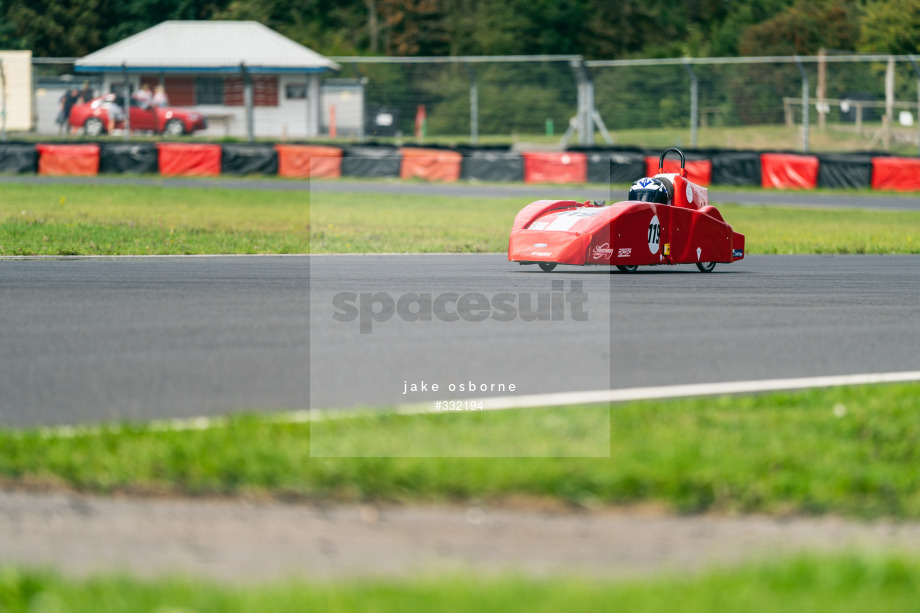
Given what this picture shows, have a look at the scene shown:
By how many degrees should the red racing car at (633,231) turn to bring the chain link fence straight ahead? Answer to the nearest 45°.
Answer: approximately 135° to its right

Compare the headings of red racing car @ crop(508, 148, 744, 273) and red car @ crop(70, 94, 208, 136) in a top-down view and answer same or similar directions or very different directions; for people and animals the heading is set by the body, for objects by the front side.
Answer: very different directions

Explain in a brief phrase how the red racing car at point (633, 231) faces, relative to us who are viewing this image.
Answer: facing the viewer and to the left of the viewer

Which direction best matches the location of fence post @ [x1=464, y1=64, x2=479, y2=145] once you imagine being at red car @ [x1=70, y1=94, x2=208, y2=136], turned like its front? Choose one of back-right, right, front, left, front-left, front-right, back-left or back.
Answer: front-right

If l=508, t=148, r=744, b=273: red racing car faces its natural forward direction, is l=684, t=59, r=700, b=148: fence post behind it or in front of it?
behind

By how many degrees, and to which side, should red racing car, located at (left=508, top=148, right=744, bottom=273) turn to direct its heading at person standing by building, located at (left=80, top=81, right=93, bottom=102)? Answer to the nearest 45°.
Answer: approximately 90° to its right

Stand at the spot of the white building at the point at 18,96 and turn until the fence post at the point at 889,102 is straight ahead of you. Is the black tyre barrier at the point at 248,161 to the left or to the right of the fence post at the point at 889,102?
right

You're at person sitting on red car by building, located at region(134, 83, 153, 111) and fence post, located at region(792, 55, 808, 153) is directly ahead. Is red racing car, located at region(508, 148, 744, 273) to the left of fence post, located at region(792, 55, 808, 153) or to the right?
right

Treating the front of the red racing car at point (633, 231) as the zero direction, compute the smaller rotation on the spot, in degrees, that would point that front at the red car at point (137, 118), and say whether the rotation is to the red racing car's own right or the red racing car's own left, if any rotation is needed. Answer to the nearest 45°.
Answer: approximately 90° to the red racing car's own right

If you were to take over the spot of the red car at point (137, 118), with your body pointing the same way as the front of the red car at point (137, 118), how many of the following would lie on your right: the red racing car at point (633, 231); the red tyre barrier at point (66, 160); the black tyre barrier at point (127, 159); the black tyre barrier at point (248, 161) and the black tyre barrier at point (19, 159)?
5

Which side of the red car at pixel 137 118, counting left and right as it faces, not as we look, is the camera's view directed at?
right

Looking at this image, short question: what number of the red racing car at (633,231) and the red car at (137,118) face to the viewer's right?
1
